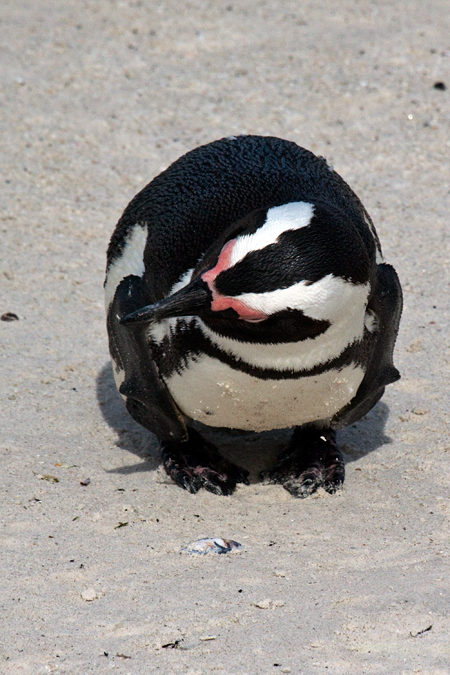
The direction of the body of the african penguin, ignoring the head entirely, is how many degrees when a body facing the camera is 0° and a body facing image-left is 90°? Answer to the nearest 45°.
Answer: approximately 0°
